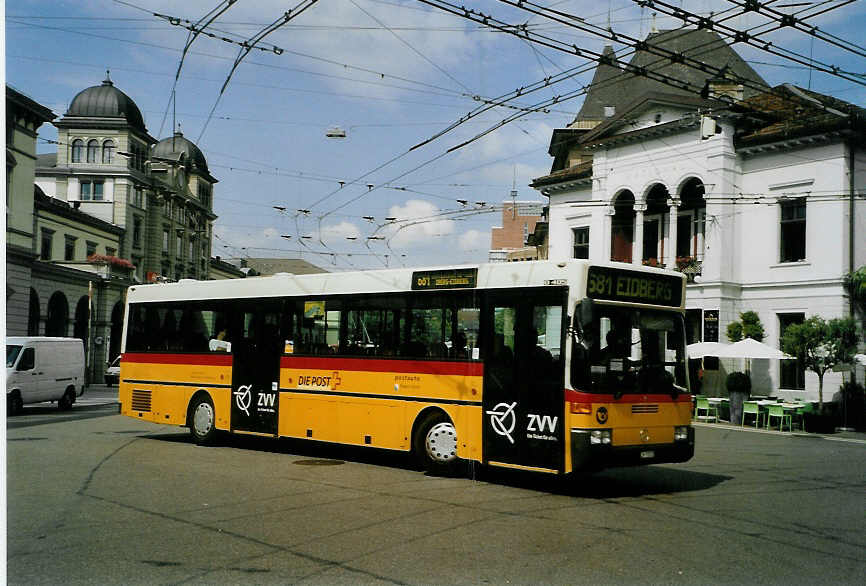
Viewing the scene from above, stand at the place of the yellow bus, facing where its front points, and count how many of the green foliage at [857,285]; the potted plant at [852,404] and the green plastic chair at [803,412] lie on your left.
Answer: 3

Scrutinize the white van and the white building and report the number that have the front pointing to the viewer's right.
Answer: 0

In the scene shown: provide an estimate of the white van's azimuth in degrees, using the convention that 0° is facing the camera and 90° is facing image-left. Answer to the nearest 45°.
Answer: approximately 45°

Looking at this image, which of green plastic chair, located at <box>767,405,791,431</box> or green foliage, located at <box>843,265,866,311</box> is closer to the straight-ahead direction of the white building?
the green plastic chair

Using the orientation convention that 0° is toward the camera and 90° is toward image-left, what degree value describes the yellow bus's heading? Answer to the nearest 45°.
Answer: approximately 315°

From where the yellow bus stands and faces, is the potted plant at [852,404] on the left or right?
on its left

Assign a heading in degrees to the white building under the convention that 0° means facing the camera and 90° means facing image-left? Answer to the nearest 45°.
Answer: approximately 45°
